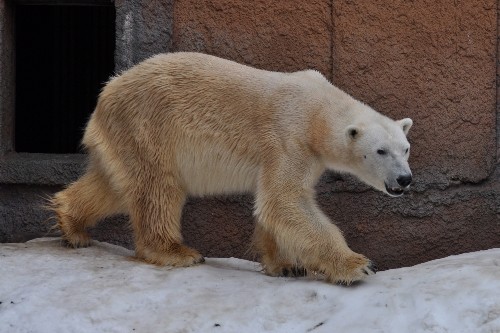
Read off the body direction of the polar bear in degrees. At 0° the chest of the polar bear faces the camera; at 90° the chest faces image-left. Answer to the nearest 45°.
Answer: approximately 270°
